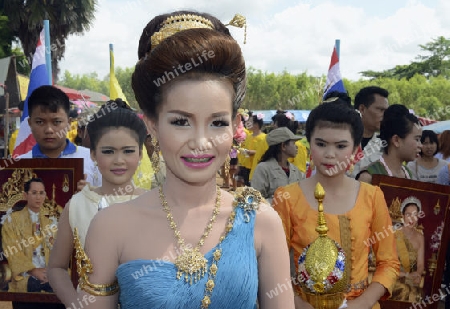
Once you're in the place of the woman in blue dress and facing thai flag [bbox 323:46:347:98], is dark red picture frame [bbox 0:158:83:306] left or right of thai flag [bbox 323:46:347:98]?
left

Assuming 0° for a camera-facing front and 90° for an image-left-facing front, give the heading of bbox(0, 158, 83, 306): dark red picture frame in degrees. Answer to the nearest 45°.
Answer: approximately 0°

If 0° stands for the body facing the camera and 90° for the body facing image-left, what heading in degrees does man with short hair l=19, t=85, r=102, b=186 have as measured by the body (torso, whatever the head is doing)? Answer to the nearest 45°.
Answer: approximately 0°

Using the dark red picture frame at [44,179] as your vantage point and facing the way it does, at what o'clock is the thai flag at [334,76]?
The thai flag is roughly at 8 o'clock from the dark red picture frame.

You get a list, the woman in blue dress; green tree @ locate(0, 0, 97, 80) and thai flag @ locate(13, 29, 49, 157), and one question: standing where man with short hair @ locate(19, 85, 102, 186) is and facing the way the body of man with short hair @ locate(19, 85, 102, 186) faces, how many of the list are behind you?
2

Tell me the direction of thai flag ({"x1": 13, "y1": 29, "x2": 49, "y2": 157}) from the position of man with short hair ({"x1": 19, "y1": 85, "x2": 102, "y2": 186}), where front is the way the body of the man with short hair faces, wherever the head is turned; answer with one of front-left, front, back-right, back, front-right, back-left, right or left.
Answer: back
